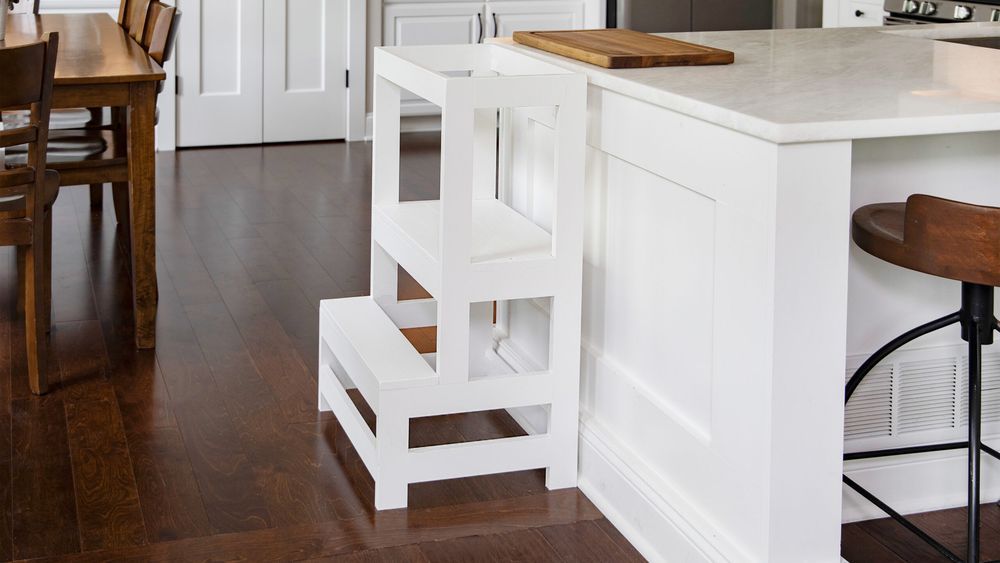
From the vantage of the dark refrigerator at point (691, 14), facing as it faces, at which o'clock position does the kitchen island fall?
The kitchen island is roughly at 12 o'clock from the dark refrigerator.

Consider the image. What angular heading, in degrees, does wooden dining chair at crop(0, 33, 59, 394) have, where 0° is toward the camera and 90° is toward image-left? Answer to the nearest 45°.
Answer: approximately 180°

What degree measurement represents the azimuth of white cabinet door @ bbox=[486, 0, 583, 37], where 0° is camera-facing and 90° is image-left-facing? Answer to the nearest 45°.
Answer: approximately 0°

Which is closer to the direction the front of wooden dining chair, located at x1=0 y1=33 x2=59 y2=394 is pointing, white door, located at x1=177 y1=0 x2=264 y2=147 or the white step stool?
the white door

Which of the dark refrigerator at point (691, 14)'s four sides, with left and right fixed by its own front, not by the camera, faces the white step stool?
front

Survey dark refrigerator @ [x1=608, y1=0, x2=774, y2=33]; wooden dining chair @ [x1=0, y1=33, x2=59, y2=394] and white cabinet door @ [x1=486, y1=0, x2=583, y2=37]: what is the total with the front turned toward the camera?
2

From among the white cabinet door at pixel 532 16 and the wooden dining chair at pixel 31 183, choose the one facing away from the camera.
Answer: the wooden dining chair

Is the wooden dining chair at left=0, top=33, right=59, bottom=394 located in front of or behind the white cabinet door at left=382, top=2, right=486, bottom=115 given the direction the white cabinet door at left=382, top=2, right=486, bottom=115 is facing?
in front

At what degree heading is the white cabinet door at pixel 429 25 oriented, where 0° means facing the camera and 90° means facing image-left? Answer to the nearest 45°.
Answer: approximately 0°

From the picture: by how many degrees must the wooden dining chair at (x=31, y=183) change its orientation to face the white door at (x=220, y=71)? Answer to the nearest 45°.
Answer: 0° — it already faces it

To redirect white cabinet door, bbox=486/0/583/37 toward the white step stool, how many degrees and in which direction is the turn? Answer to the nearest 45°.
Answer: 0° — it already faces it

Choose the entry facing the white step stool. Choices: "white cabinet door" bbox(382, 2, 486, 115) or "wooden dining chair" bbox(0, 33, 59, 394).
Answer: the white cabinet door
